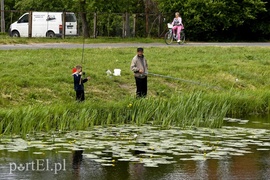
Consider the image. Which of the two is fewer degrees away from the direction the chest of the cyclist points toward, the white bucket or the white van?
the white bucket

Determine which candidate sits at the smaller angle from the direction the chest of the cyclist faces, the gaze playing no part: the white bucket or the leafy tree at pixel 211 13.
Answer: the white bucket

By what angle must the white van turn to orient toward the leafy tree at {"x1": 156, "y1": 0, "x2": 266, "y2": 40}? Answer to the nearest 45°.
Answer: approximately 135° to its right

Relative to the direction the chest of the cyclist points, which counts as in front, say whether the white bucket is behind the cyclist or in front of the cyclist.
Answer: in front

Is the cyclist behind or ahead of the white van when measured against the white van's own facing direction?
behind

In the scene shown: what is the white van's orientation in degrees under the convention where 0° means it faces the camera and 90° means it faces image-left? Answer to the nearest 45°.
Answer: approximately 135°

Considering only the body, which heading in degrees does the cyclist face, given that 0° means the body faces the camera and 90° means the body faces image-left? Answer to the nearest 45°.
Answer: approximately 45°

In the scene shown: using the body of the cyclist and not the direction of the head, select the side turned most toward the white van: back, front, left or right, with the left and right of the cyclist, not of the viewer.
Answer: right

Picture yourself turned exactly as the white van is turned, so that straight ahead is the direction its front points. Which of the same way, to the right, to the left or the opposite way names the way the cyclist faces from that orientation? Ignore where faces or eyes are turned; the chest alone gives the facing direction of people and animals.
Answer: to the left

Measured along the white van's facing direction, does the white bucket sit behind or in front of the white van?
behind
